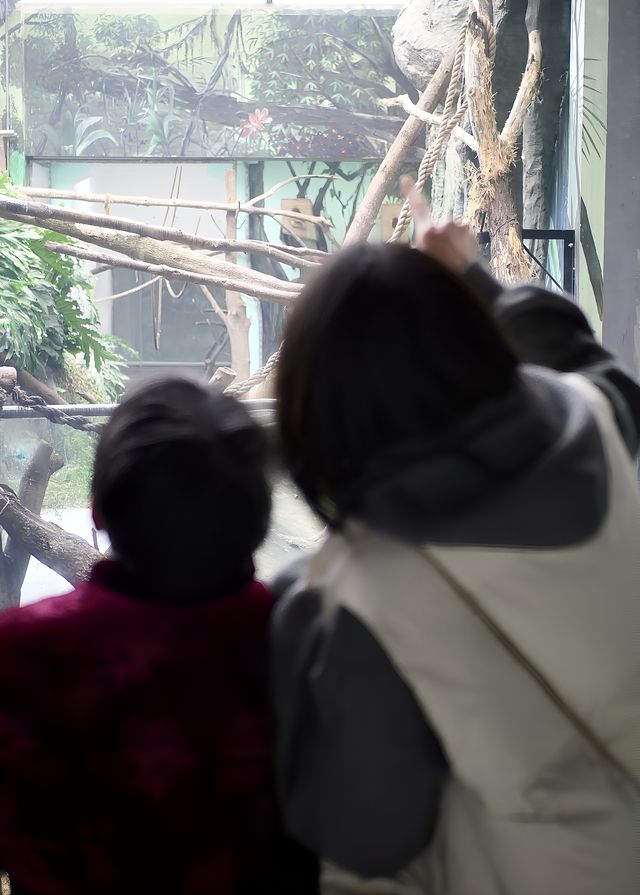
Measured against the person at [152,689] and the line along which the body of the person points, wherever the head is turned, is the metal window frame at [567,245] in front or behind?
in front

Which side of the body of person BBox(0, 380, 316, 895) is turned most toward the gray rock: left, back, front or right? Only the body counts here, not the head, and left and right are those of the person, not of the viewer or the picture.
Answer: front

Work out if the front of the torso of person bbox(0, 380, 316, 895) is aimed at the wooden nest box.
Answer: yes

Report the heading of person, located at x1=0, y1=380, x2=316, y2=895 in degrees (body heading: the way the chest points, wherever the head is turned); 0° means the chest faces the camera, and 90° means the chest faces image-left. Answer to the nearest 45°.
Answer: approximately 180°

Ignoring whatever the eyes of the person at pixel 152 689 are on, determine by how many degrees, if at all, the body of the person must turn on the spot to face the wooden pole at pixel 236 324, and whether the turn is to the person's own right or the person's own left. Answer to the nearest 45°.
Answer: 0° — they already face it

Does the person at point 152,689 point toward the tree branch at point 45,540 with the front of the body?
yes

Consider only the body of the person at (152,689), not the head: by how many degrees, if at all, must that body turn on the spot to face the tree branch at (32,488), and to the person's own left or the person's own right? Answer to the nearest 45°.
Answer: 0° — they already face it

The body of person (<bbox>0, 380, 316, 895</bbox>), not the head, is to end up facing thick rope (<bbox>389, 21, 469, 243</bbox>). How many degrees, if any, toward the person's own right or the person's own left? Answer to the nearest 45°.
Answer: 0° — they already face it

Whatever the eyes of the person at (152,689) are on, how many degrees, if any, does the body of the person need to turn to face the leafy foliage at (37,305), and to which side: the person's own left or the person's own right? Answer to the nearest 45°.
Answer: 0° — they already face it

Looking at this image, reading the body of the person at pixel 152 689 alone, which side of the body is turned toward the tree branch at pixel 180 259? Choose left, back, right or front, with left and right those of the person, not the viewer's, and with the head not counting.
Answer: front
